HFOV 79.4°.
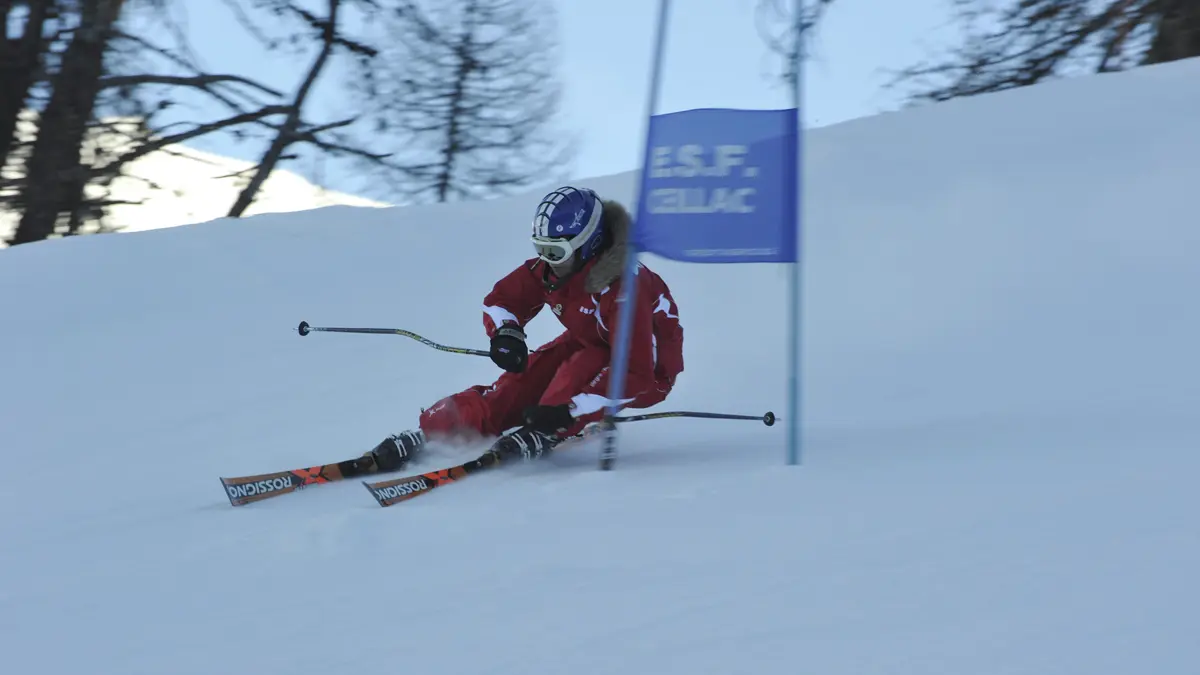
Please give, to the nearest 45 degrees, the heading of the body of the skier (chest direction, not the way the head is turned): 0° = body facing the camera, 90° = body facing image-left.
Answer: approximately 45°

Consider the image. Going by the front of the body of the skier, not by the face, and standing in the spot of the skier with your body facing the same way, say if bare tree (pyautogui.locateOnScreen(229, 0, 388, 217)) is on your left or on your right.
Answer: on your right

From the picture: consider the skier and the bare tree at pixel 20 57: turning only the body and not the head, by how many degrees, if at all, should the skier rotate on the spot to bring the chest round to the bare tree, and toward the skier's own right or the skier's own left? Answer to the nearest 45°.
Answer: approximately 90° to the skier's own right

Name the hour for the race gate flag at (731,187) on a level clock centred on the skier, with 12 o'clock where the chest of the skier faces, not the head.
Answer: The race gate flag is roughly at 9 o'clock from the skier.

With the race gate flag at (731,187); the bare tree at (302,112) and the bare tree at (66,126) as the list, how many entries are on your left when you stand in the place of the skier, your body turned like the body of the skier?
1

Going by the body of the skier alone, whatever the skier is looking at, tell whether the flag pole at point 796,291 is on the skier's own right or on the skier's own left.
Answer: on the skier's own left

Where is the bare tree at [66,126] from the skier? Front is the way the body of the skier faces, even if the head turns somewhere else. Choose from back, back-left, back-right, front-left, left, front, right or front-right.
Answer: right
